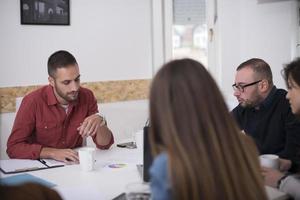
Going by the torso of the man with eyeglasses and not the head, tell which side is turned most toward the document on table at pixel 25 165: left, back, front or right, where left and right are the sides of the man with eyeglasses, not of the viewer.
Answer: front

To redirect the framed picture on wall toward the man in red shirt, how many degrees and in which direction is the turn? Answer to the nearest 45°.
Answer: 0° — it already faces them

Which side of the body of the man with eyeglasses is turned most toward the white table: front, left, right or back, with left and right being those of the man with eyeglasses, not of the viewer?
front

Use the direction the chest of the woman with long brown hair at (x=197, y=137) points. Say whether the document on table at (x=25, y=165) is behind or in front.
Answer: in front

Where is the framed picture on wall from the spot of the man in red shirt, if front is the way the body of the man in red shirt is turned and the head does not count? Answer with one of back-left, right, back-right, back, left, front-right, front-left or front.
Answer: back-left

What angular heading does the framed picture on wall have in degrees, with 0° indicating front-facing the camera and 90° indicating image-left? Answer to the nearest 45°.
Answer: approximately 0°

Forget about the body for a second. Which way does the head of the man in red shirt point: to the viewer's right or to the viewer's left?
to the viewer's right

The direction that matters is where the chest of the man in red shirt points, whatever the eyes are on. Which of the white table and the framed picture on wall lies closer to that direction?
the white table

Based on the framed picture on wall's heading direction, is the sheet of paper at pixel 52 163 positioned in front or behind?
in front

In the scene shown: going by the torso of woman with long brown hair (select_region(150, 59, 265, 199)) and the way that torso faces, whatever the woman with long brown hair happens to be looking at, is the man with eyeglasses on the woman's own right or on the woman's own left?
on the woman's own right
